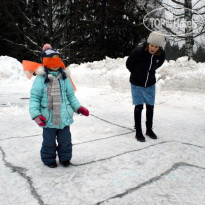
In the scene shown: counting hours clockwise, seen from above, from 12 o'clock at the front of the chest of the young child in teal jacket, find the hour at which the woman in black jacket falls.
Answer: The woman in black jacket is roughly at 8 o'clock from the young child in teal jacket.

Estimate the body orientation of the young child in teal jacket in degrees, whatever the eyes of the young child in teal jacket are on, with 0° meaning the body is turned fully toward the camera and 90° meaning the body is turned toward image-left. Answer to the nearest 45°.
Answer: approximately 0°

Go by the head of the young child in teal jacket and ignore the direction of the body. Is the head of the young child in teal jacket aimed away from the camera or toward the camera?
toward the camera
